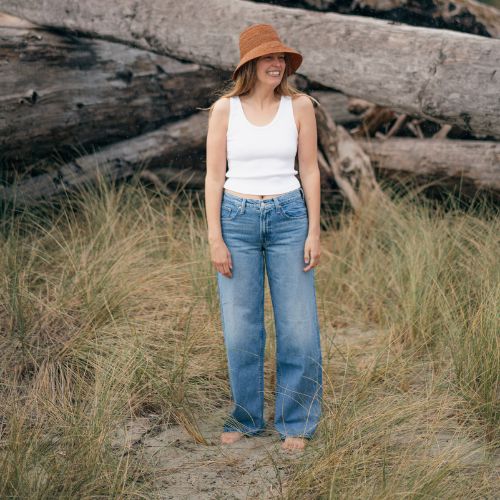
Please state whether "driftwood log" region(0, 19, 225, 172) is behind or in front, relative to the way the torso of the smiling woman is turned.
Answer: behind

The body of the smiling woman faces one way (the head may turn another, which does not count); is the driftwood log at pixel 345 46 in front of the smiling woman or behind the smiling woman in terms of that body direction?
behind

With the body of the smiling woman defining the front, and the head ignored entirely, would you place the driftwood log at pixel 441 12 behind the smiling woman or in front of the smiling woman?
behind

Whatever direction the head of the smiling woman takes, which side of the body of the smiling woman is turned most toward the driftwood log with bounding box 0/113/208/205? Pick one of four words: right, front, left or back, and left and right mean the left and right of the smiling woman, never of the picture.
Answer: back

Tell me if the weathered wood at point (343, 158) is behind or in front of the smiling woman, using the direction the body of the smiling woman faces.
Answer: behind

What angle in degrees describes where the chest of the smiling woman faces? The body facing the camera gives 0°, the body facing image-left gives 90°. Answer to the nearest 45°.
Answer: approximately 0°

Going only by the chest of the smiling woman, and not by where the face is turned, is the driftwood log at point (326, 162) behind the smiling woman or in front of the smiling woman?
behind
